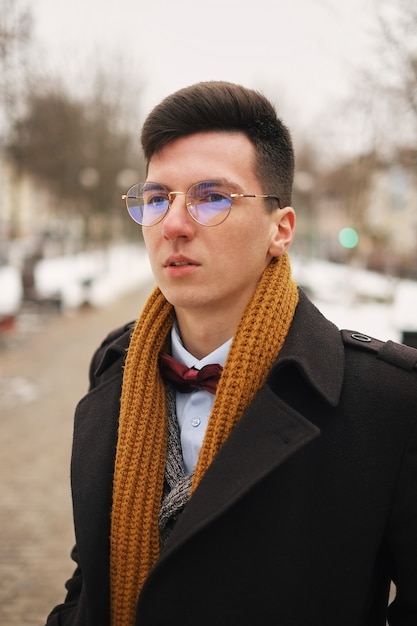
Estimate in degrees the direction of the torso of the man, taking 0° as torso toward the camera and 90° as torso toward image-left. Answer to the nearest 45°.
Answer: approximately 45°

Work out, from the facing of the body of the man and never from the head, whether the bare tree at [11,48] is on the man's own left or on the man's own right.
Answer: on the man's own right
